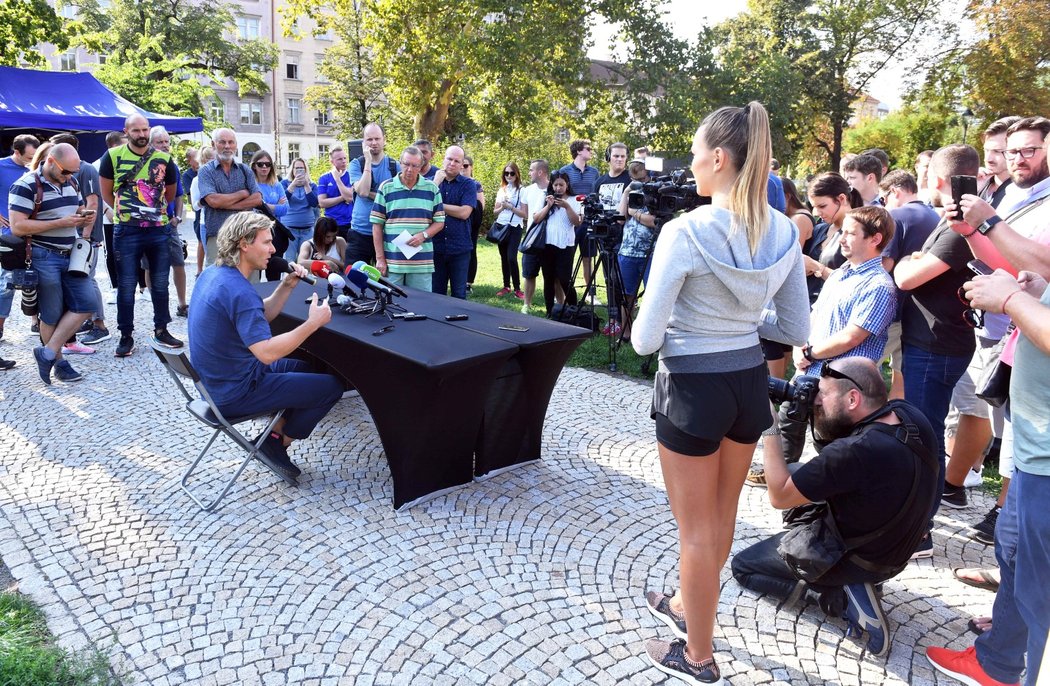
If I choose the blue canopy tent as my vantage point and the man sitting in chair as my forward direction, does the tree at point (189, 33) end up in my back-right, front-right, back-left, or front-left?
back-left

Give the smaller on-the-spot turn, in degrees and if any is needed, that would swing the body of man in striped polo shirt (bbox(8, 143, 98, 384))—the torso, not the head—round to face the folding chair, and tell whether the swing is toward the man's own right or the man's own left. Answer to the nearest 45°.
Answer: approximately 45° to the man's own right

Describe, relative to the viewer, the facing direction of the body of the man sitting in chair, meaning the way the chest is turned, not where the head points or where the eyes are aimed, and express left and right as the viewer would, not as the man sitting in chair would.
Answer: facing to the right of the viewer

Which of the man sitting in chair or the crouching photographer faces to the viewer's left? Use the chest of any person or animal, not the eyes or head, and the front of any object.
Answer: the crouching photographer

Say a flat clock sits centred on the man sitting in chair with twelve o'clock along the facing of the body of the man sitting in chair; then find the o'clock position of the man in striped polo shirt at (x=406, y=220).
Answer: The man in striped polo shirt is roughly at 10 o'clock from the man sitting in chair.

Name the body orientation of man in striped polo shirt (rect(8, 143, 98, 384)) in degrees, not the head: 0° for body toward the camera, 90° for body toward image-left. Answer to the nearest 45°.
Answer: approximately 315°

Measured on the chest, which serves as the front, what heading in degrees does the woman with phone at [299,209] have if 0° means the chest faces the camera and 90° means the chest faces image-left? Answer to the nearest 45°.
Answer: approximately 0°

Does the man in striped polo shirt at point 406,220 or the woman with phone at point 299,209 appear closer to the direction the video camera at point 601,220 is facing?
the man in striped polo shirt

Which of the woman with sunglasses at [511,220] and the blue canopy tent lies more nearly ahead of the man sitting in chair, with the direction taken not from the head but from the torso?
the woman with sunglasses

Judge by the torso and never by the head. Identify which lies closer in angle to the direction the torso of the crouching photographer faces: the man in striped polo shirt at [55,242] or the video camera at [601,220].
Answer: the man in striped polo shirt

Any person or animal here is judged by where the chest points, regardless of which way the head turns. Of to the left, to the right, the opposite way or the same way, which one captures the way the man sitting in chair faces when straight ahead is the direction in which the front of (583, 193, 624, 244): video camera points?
the opposite way

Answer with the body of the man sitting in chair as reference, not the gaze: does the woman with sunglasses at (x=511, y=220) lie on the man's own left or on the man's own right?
on the man's own left

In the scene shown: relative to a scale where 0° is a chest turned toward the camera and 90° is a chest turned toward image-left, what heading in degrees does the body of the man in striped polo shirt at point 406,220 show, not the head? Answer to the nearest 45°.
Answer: approximately 0°

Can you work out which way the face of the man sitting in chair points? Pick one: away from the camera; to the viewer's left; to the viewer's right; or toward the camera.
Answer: to the viewer's right
